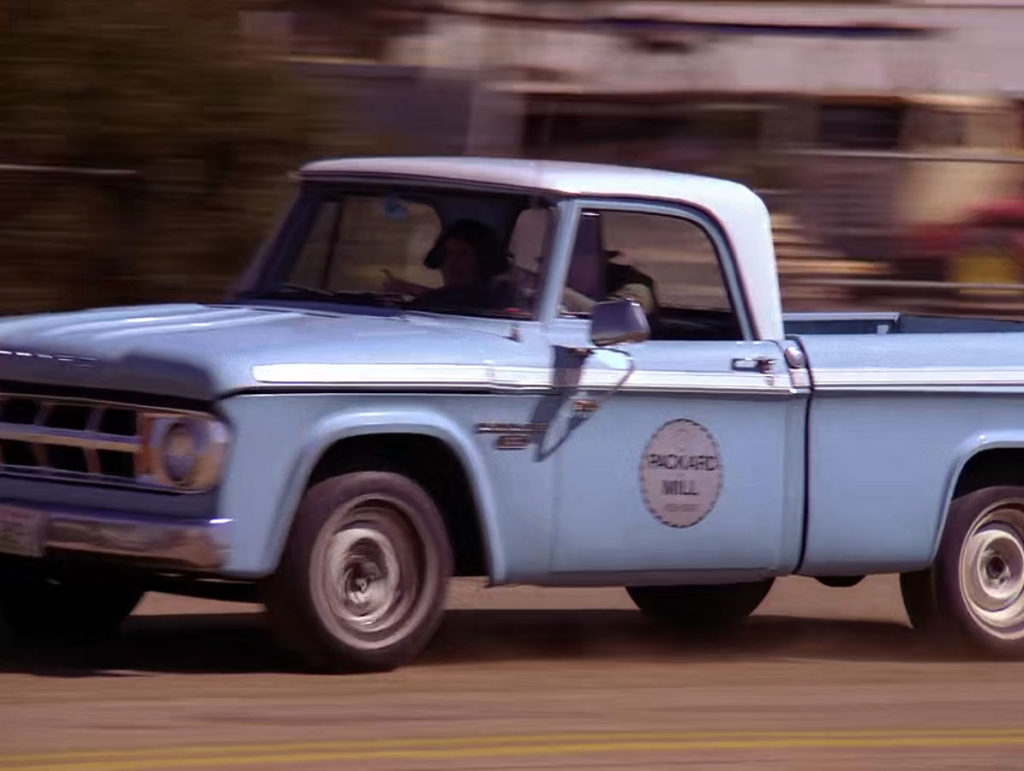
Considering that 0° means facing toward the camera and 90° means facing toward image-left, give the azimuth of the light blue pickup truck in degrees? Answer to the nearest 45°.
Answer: approximately 45°

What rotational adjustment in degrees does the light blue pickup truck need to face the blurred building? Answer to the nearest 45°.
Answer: approximately 135° to its right

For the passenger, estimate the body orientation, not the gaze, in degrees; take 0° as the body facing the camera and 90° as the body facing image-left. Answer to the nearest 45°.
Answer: approximately 45°

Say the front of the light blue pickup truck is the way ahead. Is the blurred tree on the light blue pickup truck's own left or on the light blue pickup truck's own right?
on the light blue pickup truck's own right
